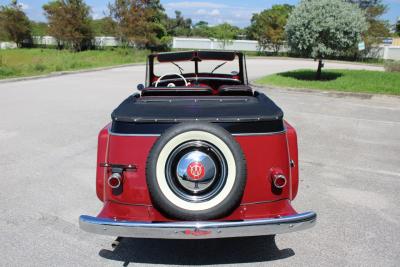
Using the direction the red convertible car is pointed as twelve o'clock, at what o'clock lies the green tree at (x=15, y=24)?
The green tree is roughly at 11 o'clock from the red convertible car.

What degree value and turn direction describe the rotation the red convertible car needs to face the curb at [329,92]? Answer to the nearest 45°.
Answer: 0° — it already faces it

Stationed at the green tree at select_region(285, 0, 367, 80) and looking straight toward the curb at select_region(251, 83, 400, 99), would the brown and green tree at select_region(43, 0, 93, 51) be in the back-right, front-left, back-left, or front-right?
back-right

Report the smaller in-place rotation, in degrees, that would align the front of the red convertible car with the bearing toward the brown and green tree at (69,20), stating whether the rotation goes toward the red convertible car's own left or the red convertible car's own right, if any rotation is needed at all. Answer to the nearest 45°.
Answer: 0° — it already faces it

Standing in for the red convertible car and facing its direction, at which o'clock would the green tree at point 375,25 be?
The green tree is roughly at 1 o'clock from the red convertible car.

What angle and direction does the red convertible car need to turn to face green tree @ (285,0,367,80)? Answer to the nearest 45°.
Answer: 0° — it already faces it

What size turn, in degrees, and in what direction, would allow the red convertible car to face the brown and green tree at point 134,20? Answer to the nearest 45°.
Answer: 0° — it already faces it

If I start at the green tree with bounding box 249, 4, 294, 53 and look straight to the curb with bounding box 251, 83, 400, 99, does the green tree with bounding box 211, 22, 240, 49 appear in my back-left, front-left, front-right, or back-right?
back-right

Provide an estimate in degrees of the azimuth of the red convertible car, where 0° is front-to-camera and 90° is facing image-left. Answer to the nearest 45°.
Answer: approximately 180°

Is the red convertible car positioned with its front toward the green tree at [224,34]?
yes
